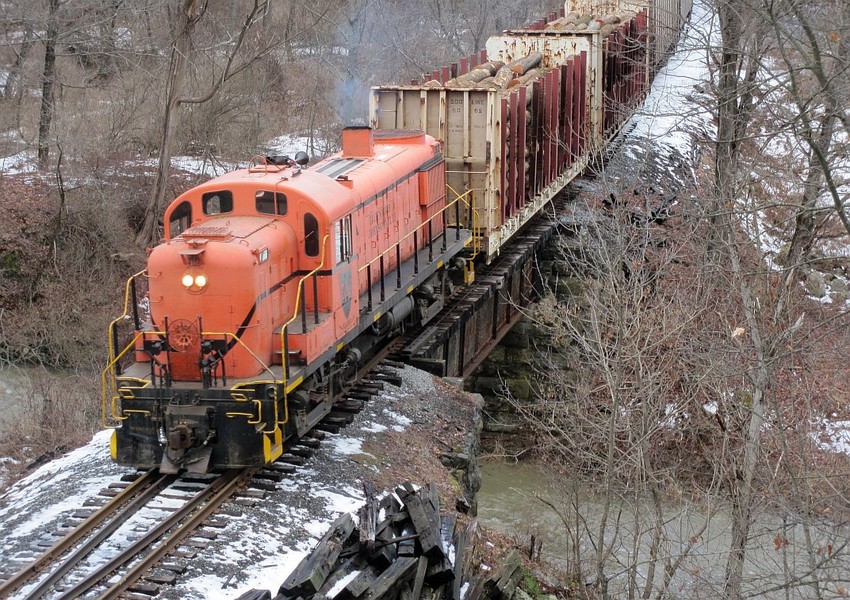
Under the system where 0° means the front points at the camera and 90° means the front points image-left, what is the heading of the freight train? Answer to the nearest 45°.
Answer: approximately 45°

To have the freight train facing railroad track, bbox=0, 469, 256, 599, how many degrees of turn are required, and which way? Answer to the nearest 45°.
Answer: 0° — it already faces it

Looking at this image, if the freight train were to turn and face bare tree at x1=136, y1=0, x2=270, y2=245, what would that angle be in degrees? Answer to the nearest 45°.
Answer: approximately 135° to its right

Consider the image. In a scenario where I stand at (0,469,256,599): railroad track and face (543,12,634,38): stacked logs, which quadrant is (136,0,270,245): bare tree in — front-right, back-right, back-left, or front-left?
front-left

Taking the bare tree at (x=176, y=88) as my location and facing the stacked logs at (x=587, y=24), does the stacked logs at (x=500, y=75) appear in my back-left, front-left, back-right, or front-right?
front-right

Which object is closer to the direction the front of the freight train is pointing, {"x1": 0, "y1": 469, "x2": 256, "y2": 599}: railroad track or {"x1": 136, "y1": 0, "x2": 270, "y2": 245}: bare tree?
the railroad track

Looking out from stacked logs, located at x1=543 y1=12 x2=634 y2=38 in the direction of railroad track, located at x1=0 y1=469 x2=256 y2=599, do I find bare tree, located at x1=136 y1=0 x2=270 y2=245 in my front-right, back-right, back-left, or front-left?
front-right
